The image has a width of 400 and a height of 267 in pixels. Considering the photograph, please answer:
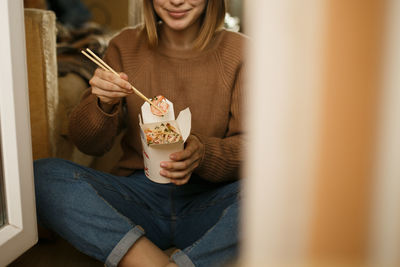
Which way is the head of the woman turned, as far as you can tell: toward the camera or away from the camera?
toward the camera

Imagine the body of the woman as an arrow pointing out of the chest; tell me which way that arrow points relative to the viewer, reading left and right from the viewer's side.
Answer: facing the viewer
